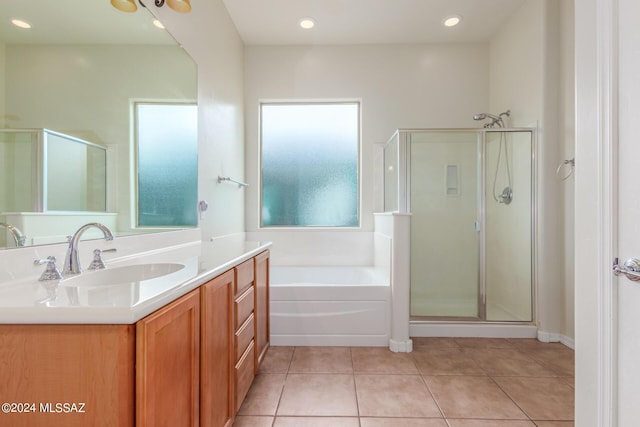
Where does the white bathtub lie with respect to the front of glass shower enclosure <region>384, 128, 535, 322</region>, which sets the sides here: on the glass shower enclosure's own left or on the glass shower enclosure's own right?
on the glass shower enclosure's own right

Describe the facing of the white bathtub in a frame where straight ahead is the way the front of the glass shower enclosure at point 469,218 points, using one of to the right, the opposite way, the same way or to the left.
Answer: the same way

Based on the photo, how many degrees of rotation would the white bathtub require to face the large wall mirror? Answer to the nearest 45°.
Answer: approximately 45° to its right

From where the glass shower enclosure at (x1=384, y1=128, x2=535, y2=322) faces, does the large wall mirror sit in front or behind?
in front

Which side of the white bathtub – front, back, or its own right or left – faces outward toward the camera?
front

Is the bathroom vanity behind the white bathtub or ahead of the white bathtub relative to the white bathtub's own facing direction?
ahead

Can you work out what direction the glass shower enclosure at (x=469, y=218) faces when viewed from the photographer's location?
facing the viewer

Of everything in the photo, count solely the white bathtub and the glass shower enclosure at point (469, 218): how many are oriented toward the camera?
2

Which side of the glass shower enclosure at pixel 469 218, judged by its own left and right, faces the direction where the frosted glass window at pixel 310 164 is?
right

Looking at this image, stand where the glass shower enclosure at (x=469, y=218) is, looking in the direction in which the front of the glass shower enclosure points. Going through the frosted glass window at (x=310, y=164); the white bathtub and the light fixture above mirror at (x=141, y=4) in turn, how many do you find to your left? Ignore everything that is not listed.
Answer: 0

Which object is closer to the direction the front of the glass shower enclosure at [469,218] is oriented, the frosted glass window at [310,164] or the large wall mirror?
the large wall mirror

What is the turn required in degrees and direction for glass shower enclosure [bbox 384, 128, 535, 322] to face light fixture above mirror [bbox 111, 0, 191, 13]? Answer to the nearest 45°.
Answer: approximately 45° to its right
